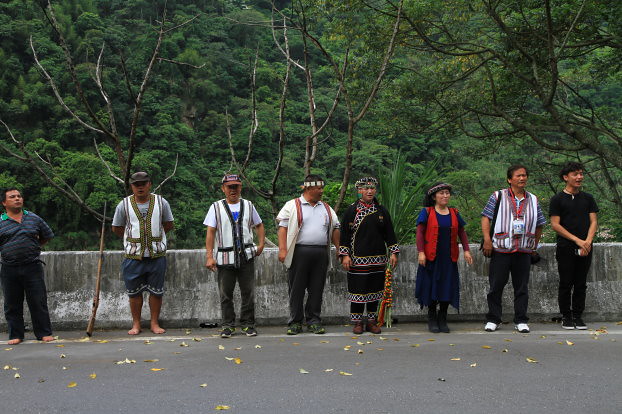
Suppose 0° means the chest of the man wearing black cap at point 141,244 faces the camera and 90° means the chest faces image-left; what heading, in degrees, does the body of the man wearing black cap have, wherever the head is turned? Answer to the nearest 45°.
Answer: approximately 0°

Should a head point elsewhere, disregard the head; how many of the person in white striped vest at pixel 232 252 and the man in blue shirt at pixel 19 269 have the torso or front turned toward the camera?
2

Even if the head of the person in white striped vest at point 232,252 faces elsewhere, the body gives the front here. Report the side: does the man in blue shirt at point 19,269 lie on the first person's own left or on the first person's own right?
on the first person's own right

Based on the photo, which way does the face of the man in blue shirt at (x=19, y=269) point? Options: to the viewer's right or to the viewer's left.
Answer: to the viewer's right

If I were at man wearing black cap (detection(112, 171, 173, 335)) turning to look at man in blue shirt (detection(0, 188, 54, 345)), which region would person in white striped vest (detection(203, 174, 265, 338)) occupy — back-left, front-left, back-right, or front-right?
back-left

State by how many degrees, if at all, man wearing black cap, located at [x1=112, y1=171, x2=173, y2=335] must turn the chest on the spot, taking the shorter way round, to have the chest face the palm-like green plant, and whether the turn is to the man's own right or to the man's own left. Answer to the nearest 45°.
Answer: approximately 90° to the man's own left

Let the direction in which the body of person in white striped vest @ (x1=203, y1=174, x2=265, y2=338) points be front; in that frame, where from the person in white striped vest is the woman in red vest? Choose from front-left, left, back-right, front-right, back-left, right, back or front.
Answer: left

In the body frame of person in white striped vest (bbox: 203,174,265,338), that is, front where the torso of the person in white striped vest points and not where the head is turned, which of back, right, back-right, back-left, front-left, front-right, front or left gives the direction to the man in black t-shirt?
left

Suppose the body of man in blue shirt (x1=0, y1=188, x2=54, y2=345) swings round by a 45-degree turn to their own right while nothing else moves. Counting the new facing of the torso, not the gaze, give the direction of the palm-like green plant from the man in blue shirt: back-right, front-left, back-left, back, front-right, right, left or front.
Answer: back-left
